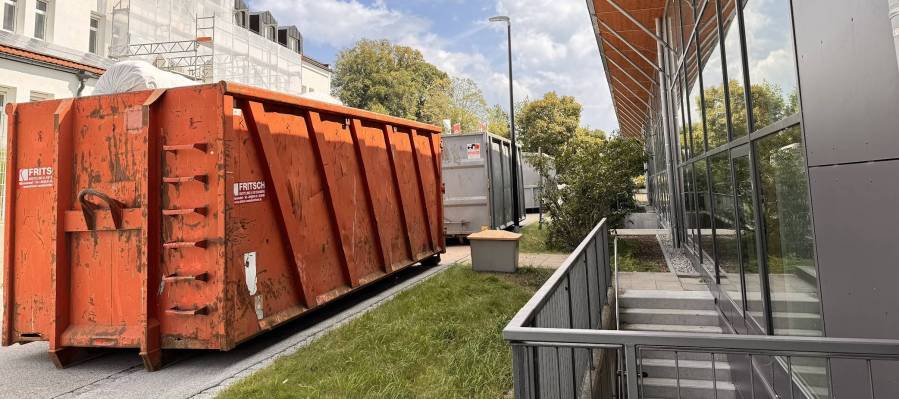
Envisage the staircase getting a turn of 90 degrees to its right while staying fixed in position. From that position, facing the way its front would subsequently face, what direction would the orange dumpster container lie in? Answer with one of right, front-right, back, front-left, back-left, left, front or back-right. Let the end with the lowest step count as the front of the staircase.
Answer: front-left

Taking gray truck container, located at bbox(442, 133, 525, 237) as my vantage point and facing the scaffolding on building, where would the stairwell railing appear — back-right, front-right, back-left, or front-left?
back-left

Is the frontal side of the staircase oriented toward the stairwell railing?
yes

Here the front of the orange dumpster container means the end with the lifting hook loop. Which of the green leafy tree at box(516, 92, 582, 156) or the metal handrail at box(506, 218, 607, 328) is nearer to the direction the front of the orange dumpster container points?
the metal handrail

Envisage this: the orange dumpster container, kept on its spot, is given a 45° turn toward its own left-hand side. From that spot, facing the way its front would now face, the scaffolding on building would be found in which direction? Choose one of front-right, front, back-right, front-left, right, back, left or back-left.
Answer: back

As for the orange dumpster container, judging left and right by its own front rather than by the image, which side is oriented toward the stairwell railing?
left

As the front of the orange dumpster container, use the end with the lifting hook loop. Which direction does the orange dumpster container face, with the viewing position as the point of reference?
facing the viewer and to the left of the viewer

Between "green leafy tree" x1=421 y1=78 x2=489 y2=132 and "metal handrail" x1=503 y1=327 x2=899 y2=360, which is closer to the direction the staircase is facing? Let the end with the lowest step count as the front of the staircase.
the metal handrail

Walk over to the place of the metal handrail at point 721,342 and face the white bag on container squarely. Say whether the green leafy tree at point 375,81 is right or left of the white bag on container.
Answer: right

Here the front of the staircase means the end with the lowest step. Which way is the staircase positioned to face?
toward the camera

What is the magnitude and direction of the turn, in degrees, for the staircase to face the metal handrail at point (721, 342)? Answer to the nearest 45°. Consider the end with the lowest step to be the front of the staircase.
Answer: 0° — it already faces it
